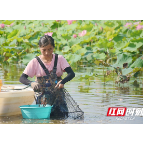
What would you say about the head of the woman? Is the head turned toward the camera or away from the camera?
toward the camera

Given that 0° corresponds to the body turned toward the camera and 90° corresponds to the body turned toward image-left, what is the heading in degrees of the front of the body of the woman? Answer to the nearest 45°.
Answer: approximately 0°
